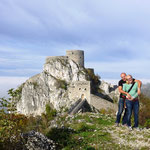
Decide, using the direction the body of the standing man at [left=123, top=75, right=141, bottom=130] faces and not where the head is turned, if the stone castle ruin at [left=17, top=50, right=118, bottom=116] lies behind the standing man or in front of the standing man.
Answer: behind

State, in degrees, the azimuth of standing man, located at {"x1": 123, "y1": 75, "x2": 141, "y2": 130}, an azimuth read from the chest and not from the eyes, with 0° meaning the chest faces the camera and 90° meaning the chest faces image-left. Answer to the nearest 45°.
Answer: approximately 0°
